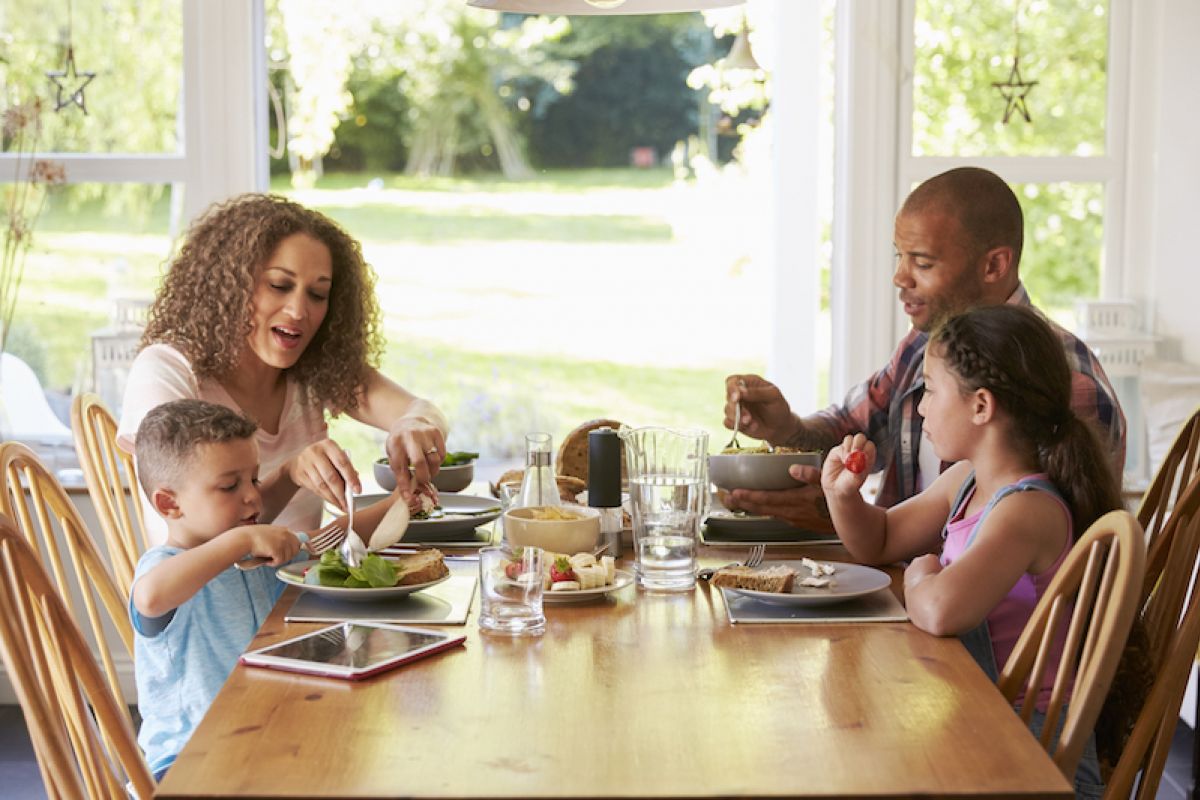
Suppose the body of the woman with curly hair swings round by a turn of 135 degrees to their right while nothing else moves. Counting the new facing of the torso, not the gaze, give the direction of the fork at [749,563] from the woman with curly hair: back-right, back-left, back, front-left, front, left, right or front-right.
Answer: back-left

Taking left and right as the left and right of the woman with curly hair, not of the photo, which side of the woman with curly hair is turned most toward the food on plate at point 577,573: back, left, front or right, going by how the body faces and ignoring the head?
front

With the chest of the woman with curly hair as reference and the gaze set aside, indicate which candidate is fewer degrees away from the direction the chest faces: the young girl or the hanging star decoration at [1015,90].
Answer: the young girl

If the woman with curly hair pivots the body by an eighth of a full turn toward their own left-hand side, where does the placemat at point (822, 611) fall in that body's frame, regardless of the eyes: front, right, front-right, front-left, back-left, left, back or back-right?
front-right

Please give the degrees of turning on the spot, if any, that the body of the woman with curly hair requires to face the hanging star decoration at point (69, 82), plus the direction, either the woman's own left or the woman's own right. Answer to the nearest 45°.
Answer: approximately 135° to the woman's own left

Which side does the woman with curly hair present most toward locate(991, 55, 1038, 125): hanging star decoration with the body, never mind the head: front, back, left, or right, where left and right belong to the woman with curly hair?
left

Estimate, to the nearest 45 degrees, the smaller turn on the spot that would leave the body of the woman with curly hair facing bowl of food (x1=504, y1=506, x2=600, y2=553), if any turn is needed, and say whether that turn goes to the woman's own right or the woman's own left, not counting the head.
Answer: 0° — they already face it

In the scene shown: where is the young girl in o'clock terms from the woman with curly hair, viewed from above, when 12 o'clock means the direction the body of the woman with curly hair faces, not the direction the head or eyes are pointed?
The young girl is roughly at 12 o'clock from the woman with curly hair.

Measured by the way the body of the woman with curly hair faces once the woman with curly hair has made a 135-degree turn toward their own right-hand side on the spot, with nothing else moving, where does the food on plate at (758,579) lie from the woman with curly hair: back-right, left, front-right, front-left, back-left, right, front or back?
back-left

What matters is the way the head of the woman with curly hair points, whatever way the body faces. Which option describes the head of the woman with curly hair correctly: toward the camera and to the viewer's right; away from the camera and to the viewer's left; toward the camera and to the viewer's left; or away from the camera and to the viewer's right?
toward the camera and to the viewer's right

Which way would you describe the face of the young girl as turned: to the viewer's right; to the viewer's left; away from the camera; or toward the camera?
to the viewer's left

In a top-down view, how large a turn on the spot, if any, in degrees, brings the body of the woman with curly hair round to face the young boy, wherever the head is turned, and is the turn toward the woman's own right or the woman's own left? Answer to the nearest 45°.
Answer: approximately 45° to the woman's own right

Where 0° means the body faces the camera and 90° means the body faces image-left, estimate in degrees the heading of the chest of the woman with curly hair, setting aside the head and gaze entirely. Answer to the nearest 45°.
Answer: approximately 315°

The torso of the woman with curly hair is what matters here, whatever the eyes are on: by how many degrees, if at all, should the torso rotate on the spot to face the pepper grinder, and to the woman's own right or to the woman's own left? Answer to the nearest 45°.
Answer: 0° — they already face it

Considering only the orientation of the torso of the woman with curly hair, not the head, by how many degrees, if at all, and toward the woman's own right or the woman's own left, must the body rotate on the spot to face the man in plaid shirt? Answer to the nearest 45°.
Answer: approximately 45° to the woman's own left
